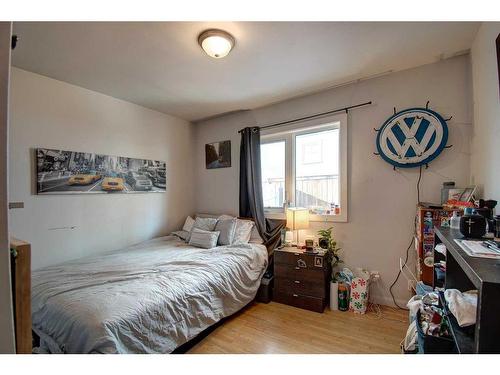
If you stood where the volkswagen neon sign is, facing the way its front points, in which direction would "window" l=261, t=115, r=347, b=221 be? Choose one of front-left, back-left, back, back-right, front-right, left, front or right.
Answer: right

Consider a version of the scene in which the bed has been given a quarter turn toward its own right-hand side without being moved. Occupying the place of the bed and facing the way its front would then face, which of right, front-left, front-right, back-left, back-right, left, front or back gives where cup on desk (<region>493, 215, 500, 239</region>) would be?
back

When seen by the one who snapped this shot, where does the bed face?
facing the viewer and to the left of the viewer

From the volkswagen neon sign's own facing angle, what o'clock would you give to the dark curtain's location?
The dark curtain is roughly at 3 o'clock from the volkswagen neon sign.

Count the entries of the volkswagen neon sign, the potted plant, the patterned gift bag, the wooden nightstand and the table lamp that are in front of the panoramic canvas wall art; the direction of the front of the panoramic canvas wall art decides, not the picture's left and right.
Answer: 5

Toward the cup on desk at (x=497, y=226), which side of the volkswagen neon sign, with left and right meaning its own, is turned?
front

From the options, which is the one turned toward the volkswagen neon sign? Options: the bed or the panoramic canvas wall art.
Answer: the panoramic canvas wall art

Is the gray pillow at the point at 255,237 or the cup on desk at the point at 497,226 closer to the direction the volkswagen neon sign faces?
the cup on desk

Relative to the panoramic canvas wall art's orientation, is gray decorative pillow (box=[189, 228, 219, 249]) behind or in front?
in front

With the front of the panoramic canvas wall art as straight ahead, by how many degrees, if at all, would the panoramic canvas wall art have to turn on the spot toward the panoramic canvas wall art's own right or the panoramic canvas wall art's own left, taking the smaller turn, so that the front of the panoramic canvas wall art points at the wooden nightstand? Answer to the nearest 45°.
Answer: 0° — it already faces it

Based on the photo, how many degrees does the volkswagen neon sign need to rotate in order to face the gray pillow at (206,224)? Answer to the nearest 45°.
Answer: approximately 90° to its right

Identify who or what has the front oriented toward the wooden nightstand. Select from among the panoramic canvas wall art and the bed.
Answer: the panoramic canvas wall art

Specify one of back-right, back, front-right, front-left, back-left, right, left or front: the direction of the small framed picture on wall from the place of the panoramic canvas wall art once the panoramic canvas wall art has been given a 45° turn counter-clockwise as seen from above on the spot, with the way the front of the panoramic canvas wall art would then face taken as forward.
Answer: front

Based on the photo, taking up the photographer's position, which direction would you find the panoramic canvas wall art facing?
facing the viewer and to the right of the viewer
